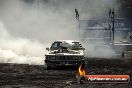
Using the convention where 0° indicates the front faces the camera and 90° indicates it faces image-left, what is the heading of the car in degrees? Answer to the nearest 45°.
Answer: approximately 0°
